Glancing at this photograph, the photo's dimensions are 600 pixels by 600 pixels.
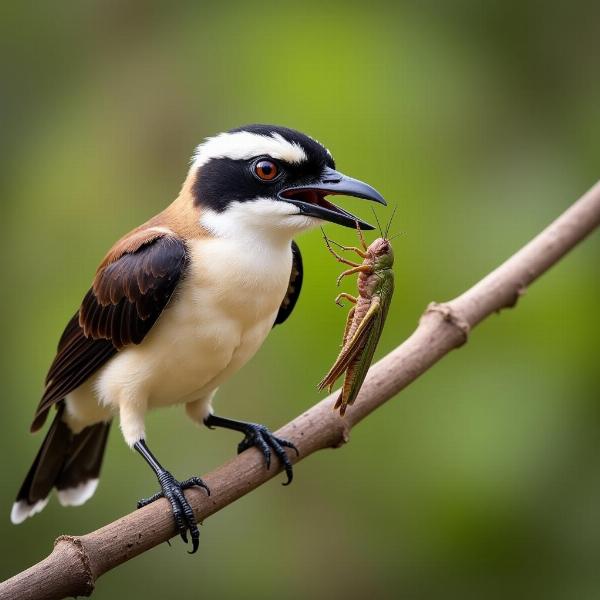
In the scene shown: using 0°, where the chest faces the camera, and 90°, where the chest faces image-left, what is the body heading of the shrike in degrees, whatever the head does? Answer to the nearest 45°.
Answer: approximately 315°
